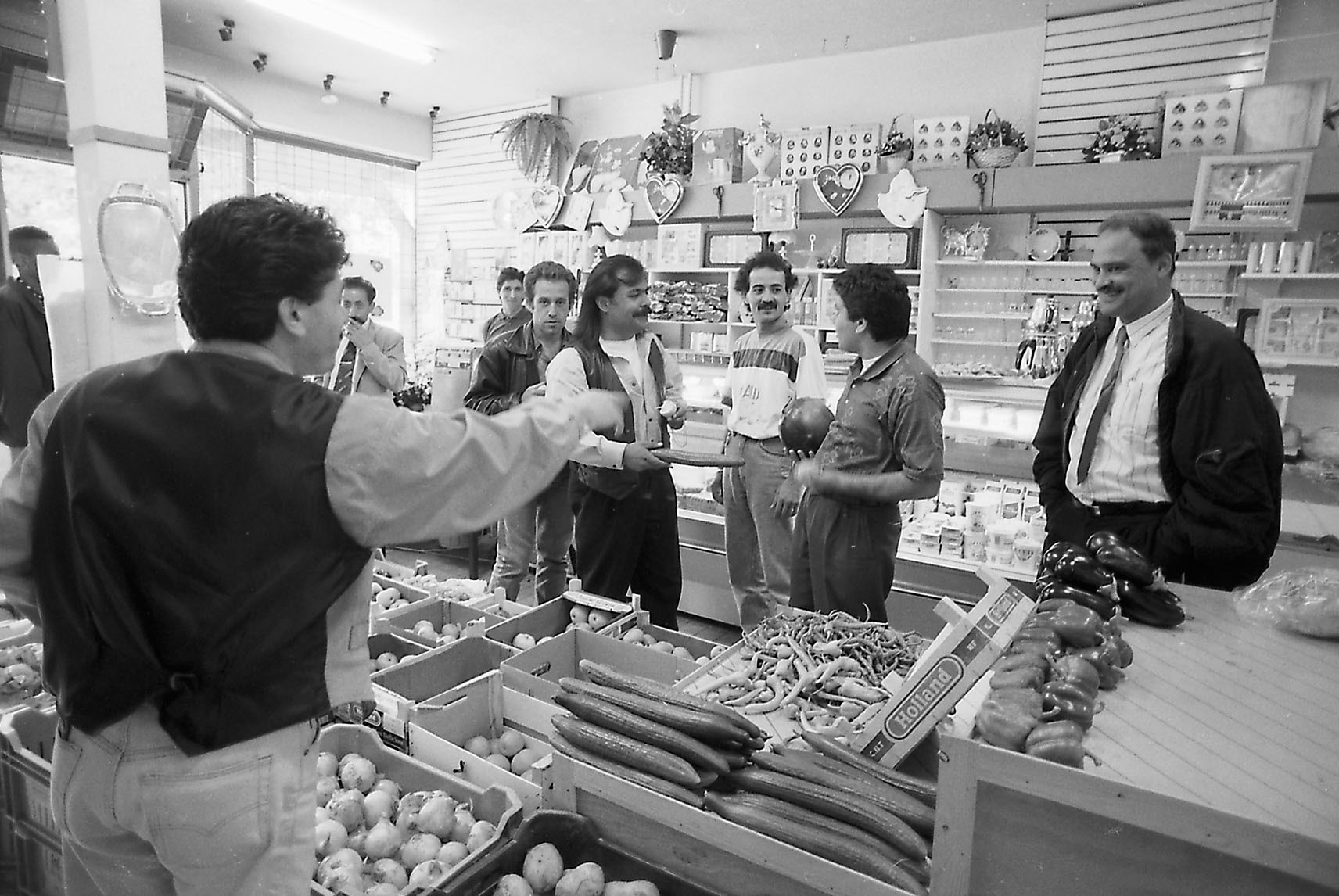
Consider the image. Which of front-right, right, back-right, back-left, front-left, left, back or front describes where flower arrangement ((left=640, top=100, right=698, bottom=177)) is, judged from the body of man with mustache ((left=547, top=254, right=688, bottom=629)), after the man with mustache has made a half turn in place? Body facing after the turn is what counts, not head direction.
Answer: front-right

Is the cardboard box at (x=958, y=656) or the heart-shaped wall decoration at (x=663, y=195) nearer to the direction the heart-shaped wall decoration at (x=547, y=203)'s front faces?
the cardboard box

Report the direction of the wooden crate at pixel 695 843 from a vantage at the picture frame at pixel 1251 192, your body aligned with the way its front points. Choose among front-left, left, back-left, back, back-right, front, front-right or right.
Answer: front

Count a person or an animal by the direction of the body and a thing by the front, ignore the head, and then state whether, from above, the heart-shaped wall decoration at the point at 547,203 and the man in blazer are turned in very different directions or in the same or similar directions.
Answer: same or similar directions

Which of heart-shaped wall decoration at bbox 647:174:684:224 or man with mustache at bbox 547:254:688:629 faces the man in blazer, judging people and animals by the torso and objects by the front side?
the heart-shaped wall decoration

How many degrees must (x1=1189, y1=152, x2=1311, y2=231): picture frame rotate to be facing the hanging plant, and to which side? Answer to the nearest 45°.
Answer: approximately 90° to its right

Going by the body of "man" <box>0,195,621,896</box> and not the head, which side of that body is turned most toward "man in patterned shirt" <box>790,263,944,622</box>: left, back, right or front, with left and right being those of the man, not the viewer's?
front

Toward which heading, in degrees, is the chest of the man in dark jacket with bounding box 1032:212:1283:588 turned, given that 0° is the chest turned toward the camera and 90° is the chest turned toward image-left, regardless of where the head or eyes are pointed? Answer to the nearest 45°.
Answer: approximately 45°

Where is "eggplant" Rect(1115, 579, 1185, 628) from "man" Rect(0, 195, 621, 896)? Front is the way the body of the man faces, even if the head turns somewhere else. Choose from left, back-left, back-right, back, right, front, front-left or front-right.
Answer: front-right

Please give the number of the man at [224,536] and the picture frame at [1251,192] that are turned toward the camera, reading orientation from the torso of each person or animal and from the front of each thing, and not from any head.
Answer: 1

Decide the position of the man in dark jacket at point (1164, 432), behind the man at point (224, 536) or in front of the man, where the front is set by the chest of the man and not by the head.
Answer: in front

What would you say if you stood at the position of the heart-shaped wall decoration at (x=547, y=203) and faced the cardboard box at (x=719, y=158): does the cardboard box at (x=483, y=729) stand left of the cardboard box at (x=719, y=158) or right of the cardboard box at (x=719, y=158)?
right

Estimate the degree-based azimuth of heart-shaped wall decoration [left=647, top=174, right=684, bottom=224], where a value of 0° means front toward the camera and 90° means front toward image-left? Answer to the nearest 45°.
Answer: approximately 45°

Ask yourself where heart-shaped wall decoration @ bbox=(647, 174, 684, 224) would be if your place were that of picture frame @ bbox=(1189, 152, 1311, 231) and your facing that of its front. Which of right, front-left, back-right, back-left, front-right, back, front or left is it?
right

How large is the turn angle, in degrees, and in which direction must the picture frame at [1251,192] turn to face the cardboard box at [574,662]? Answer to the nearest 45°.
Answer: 0° — it already faces it

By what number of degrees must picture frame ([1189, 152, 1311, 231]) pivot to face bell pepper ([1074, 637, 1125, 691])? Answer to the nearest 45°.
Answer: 0° — it already faces it

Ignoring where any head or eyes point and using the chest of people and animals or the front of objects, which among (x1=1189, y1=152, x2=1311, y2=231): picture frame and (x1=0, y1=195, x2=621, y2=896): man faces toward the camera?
the picture frame

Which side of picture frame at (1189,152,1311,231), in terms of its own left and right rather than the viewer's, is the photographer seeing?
front

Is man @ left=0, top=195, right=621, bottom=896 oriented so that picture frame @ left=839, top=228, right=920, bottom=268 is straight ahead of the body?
yes
